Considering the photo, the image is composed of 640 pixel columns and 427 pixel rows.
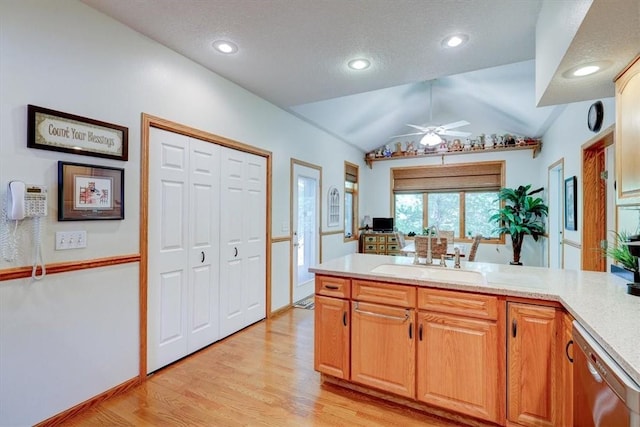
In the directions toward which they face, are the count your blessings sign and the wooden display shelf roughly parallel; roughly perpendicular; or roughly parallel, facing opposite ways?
roughly perpendicular

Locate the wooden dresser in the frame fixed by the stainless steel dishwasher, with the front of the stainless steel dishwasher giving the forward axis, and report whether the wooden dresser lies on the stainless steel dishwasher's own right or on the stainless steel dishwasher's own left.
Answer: on the stainless steel dishwasher's own right

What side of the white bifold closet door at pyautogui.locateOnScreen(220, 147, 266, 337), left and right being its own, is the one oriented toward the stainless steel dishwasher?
front

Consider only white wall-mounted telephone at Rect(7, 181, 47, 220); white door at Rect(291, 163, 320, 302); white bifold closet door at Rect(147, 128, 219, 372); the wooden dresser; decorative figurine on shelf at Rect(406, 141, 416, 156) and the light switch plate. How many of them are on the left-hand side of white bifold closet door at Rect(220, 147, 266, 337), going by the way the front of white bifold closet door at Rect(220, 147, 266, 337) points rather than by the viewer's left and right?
3

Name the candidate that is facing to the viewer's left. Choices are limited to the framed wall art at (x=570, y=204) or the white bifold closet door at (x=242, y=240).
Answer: the framed wall art

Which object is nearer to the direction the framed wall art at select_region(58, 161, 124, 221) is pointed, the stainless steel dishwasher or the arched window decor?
the stainless steel dishwasher

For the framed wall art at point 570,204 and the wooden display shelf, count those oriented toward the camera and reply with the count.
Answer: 1

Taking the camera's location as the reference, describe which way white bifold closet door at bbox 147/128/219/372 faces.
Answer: facing the viewer and to the right of the viewer

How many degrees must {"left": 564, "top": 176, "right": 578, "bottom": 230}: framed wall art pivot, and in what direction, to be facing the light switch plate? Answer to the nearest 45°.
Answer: approximately 45° to its left
